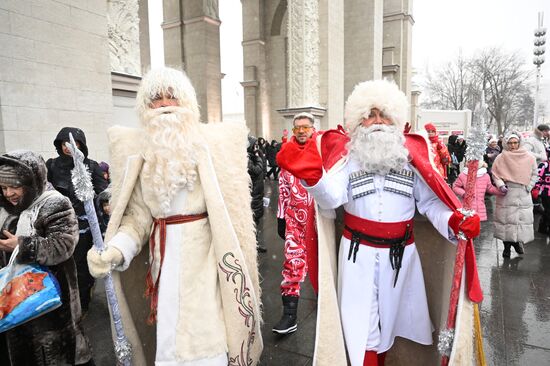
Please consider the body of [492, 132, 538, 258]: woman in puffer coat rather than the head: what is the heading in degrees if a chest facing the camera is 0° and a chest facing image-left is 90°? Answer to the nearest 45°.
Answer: approximately 0°

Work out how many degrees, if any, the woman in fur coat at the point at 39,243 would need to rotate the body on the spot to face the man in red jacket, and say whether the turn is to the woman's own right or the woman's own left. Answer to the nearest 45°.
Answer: approximately 135° to the woman's own left

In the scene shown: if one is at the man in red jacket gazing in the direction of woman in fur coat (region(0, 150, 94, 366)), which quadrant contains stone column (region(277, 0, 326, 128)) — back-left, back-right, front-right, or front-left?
back-right

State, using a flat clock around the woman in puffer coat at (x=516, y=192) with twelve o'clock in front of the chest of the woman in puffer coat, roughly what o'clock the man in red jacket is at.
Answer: The man in red jacket is roughly at 1 o'clock from the woman in puffer coat.

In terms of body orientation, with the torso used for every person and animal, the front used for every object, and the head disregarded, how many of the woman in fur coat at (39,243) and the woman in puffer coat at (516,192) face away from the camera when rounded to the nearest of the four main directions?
0

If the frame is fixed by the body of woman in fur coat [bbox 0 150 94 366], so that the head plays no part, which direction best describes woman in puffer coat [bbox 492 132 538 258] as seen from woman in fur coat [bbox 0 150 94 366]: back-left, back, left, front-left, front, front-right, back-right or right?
back-left

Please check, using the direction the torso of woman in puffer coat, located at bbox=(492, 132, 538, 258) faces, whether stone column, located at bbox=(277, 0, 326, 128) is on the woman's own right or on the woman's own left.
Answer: on the woman's own right

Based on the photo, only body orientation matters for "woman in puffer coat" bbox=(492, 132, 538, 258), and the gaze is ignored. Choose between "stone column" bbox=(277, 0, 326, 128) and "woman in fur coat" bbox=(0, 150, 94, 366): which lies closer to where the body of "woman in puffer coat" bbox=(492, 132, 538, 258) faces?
the woman in fur coat

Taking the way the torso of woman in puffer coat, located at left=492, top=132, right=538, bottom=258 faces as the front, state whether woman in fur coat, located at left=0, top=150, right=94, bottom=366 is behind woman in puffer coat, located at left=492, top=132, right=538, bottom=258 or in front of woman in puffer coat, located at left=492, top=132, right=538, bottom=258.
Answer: in front

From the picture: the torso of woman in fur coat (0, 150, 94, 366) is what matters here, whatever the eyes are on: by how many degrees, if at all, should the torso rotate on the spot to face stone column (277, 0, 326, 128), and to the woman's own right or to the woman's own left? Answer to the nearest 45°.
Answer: approximately 180°
